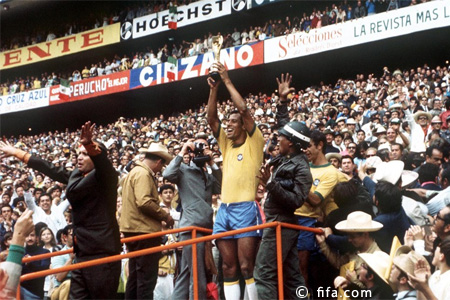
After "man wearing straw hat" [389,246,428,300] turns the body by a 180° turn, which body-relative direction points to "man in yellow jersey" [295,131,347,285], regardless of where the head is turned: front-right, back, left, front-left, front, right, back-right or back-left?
back-left

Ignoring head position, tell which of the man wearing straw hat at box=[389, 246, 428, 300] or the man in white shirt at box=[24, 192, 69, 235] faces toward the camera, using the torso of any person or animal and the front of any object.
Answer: the man in white shirt

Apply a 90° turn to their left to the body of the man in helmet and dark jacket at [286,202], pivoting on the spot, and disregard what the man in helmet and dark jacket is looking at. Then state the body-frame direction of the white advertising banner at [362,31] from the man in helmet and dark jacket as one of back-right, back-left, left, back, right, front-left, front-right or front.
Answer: back

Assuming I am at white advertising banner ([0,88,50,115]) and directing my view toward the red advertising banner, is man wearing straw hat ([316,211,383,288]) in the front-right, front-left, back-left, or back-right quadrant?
front-right

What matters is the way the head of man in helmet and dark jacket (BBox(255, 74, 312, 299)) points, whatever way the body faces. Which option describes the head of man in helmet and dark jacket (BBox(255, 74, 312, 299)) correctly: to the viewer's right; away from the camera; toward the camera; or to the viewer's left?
to the viewer's left

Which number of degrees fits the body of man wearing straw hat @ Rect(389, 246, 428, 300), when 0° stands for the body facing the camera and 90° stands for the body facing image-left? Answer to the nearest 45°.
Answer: approximately 90°

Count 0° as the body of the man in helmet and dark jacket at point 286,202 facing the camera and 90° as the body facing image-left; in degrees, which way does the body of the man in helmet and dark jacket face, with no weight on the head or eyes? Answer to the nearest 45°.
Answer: approximately 90°

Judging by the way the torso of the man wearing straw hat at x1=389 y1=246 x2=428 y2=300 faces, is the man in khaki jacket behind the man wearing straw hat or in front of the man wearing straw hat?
in front

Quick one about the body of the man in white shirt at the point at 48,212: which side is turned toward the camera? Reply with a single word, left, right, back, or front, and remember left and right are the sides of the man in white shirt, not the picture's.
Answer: front

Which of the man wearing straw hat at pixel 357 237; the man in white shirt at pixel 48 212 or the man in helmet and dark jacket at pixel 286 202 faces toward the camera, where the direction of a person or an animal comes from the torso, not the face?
the man in white shirt

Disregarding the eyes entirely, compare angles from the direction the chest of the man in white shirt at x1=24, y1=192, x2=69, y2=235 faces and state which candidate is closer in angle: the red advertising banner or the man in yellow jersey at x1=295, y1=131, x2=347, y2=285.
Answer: the man in yellow jersey
